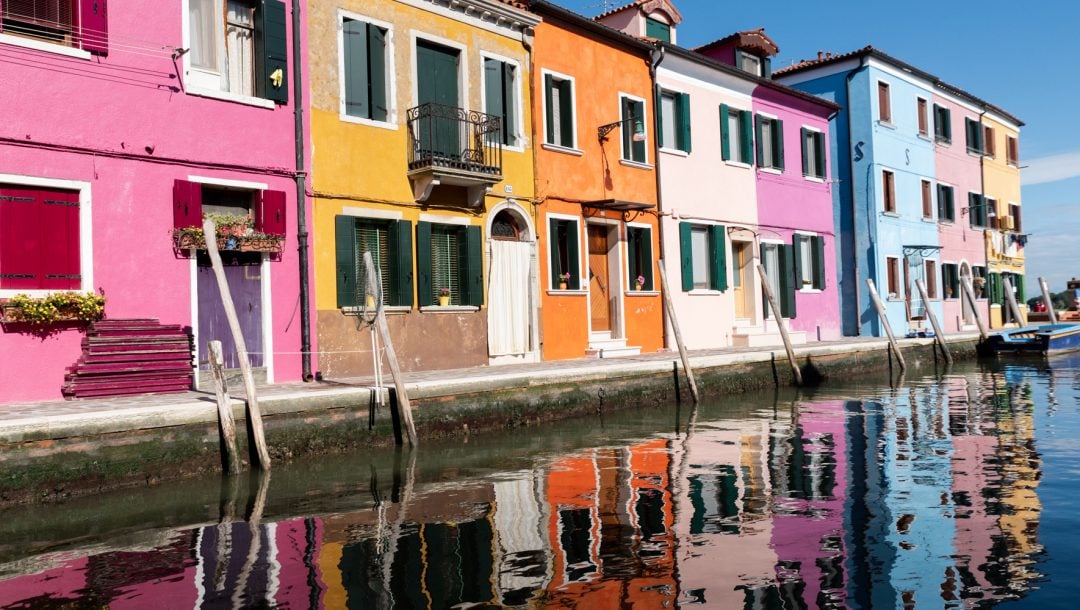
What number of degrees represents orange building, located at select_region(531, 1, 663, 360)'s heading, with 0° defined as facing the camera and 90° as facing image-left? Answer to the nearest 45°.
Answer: approximately 315°

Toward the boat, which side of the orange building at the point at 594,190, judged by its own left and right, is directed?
left

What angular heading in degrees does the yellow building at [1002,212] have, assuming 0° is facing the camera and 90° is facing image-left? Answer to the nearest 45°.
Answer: approximately 315°

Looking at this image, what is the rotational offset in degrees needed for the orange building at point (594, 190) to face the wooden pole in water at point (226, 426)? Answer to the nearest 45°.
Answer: approximately 45° to its right

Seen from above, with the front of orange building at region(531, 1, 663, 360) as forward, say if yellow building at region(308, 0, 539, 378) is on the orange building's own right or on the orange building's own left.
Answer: on the orange building's own right

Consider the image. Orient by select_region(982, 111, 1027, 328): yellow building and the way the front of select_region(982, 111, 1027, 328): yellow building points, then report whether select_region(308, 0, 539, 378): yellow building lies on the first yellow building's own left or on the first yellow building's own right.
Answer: on the first yellow building's own right

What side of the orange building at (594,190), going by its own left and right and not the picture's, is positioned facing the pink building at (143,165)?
right

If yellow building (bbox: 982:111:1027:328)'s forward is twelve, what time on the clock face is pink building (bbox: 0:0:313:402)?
The pink building is roughly at 2 o'clock from the yellow building.

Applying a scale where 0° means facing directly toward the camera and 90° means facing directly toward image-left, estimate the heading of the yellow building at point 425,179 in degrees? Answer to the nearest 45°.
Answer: approximately 315°
